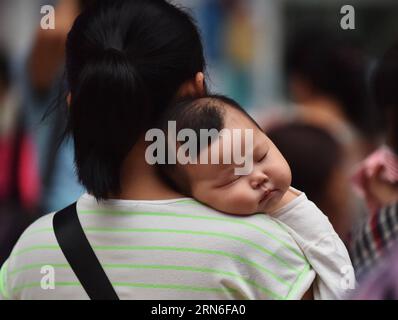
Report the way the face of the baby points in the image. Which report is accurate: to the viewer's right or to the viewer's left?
to the viewer's right

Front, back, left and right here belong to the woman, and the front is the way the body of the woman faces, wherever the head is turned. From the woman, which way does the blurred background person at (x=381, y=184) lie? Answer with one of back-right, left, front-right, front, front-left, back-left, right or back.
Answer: front-right

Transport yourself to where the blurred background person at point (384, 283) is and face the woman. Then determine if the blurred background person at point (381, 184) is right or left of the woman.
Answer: right

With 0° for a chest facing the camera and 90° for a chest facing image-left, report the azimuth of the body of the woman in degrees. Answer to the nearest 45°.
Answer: approximately 180°

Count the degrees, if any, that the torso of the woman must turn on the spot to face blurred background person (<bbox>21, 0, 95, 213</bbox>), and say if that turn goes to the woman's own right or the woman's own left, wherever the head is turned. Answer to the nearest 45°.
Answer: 0° — they already face them

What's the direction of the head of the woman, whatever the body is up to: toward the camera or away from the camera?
away from the camera
